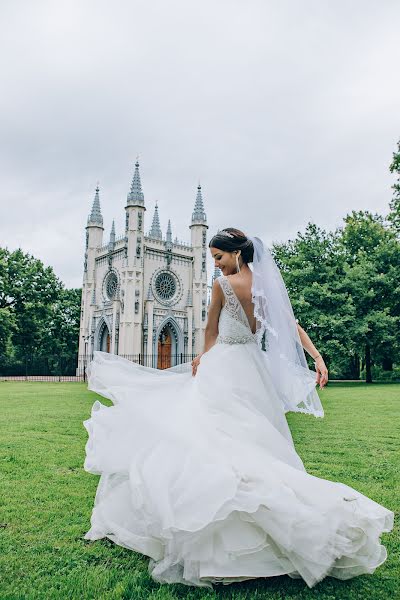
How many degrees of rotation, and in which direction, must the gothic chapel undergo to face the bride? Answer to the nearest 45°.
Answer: approximately 45° to its right

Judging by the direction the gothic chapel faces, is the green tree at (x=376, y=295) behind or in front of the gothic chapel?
in front

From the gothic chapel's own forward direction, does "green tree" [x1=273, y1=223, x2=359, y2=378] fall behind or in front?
in front

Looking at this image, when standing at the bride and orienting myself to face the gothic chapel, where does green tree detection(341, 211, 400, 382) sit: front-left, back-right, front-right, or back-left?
front-right
